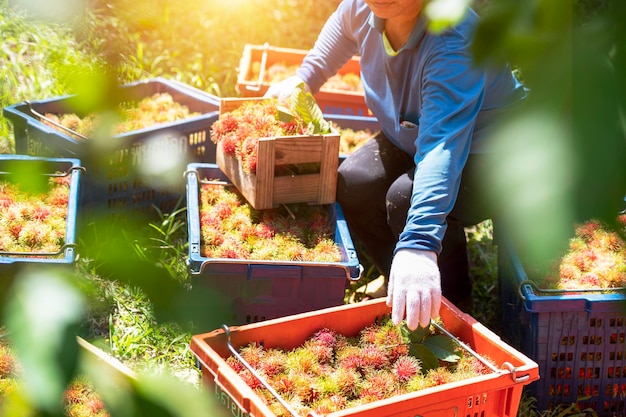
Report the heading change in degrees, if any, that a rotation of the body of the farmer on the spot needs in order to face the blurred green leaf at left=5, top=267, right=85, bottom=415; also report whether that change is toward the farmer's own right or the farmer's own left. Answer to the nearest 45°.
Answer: approximately 45° to the farmer's own left

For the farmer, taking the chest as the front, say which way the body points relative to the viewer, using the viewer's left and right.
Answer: facing the viewer and to the left of the viewer

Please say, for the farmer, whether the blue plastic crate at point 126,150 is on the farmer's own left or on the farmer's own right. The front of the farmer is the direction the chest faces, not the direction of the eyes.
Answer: on the farmer's own right

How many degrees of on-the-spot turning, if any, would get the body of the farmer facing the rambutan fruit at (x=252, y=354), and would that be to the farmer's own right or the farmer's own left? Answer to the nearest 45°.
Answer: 0° — they already face it

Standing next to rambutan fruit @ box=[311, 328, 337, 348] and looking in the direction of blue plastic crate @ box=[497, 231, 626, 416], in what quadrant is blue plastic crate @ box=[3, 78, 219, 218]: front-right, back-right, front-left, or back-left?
back-left

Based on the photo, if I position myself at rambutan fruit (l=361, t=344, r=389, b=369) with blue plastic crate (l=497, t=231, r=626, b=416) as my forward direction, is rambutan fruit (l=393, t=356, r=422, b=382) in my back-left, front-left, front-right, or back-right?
front-right
